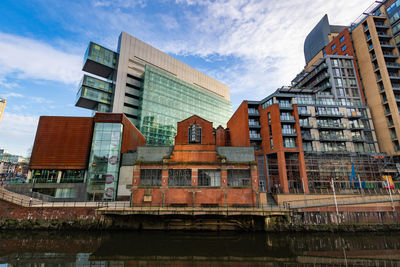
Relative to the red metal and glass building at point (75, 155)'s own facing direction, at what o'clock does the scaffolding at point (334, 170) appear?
The scaffolding is roughly at 10 o'clock from the red metal and glass building.

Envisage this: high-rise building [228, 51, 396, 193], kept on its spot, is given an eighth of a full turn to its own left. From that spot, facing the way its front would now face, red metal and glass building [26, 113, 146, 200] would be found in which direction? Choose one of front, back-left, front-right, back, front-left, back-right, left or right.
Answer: right

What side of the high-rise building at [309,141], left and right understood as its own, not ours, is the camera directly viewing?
front

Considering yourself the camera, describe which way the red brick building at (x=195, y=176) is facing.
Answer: facing the viewer

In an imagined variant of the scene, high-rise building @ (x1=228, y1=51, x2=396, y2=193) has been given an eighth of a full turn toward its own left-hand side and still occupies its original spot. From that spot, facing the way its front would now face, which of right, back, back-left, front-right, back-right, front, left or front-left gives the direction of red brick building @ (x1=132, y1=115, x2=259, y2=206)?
right

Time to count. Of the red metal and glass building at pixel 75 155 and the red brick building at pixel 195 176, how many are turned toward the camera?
2

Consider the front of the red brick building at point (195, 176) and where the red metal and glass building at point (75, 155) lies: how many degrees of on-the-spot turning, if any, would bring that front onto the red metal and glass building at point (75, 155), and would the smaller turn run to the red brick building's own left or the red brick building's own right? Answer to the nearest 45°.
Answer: approximately 90° to the red brick building's own right

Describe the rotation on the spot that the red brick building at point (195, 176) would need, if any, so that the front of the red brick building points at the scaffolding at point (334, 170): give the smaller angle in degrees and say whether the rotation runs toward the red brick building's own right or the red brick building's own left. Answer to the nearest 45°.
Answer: approximately 90° to the red brick building's own left
